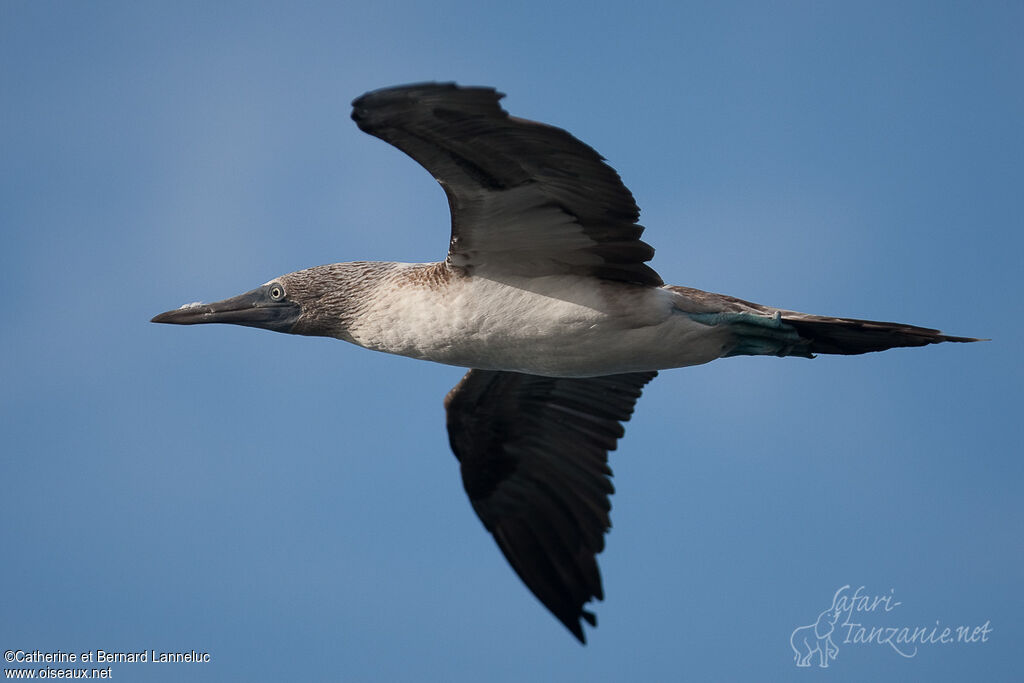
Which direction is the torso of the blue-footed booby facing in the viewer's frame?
to the viewer's left
